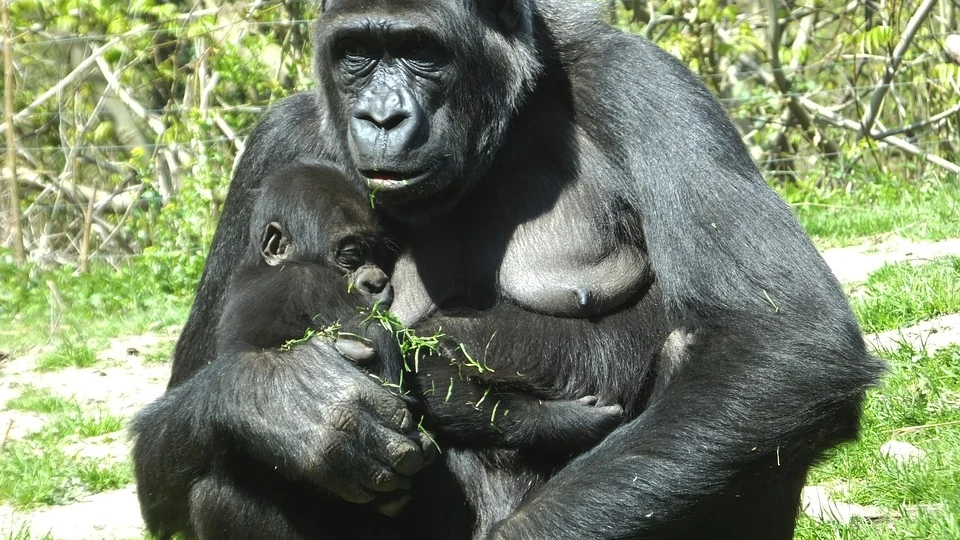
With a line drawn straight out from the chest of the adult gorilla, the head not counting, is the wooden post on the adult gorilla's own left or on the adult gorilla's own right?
on the adult gorilla's own right

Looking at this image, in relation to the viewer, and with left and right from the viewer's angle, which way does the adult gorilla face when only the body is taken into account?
facing the viewer and to the left of the viewer
